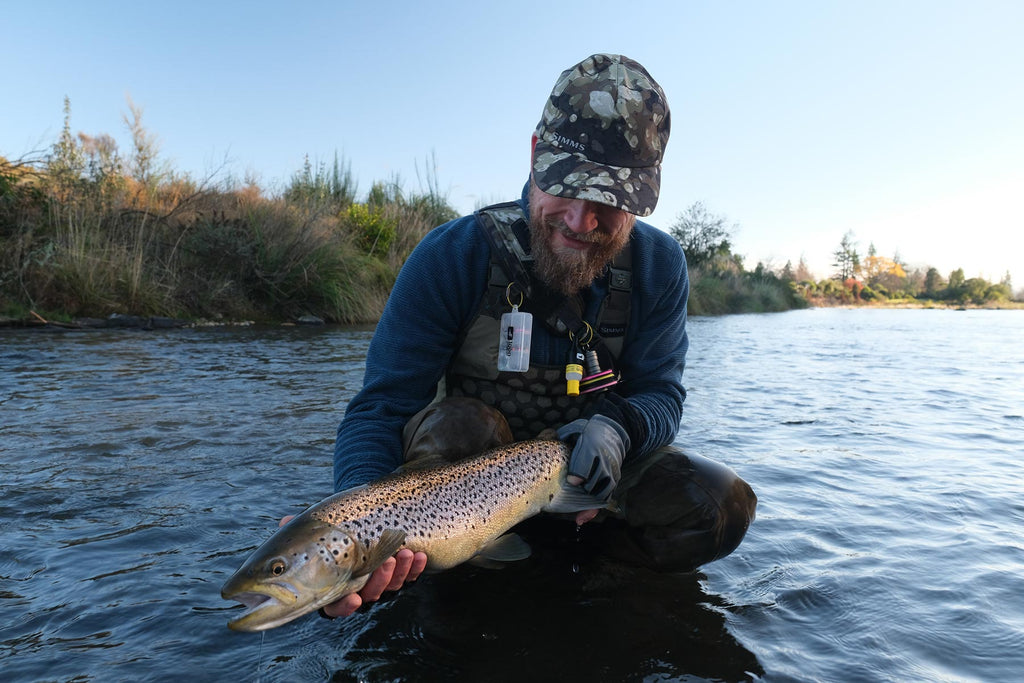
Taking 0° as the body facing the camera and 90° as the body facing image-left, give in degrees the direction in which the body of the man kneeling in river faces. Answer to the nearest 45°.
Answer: approximately 0°

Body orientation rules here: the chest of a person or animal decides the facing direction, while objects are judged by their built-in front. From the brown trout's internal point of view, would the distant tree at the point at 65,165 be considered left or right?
on its right

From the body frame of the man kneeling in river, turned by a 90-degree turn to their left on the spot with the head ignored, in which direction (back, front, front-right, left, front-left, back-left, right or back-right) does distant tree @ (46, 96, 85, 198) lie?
back-left
